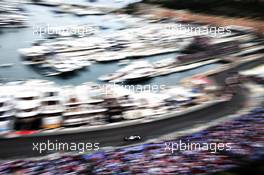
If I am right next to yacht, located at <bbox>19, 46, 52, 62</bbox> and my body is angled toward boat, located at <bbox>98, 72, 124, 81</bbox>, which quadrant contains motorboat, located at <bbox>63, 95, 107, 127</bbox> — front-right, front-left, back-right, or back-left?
front-right

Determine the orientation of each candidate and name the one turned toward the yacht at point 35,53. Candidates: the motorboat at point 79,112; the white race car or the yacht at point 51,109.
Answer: the yacht at point 51,109

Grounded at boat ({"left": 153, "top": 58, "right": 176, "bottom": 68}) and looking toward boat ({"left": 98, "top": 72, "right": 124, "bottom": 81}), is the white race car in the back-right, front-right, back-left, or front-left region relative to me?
front-left

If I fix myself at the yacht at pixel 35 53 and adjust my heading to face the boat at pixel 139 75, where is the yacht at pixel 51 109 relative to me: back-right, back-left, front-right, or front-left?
front-right

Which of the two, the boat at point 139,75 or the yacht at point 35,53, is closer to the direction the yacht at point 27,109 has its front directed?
the yacht

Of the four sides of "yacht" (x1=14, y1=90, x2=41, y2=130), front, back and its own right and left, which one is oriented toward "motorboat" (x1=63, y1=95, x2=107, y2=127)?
right

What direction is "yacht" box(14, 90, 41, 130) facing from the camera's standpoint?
away from the camera

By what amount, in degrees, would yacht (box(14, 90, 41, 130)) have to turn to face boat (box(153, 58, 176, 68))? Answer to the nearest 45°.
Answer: approximately 45° to its right

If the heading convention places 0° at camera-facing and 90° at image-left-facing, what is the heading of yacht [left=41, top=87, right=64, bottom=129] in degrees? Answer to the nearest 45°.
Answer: approximately 180°

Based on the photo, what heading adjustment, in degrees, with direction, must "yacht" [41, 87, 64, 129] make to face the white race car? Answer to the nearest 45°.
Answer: approximately 135° to its right

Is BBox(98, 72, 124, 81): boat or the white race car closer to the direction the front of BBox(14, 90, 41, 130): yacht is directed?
the boat

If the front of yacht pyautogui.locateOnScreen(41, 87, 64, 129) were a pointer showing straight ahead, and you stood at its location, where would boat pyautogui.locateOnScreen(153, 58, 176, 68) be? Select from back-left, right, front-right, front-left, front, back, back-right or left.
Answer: front-right
